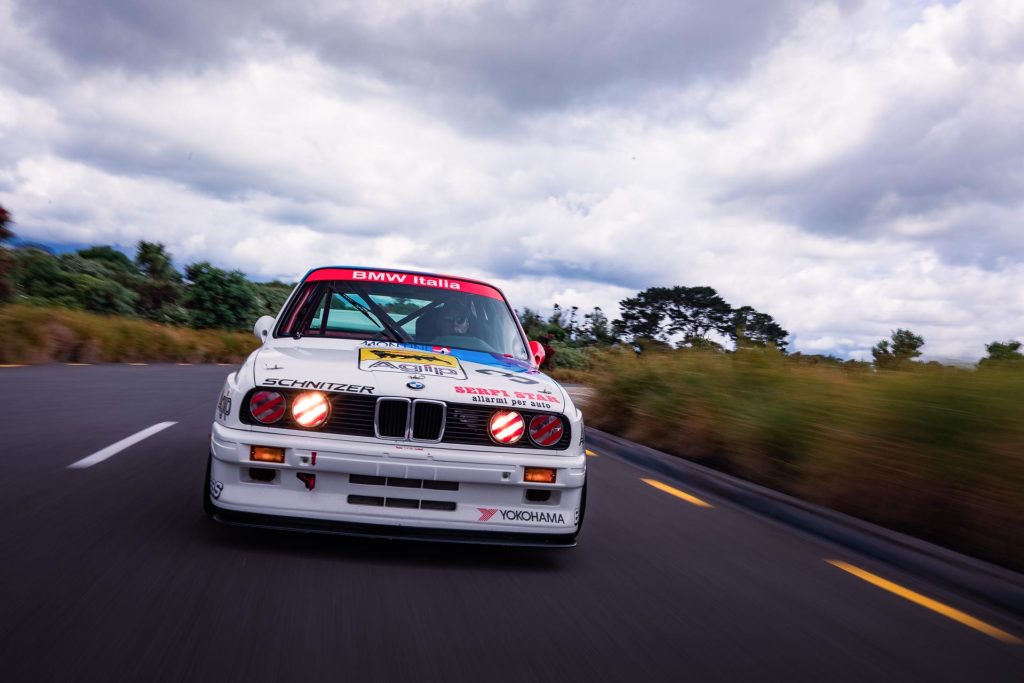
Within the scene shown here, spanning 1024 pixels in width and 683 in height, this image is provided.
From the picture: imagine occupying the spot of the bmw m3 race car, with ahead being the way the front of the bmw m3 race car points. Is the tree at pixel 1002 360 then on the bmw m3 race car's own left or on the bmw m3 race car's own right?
on the bmw m3 race car's own left

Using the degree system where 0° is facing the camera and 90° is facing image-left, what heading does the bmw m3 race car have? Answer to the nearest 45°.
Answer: approximately 0°

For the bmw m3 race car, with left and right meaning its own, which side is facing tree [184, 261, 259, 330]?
back

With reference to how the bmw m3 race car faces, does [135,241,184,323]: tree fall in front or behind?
behind
